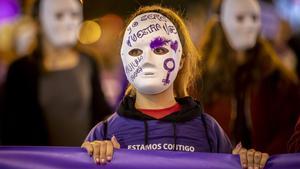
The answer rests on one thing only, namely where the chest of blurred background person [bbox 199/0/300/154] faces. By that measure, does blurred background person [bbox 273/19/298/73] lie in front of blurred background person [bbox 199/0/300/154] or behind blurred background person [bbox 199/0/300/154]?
behind

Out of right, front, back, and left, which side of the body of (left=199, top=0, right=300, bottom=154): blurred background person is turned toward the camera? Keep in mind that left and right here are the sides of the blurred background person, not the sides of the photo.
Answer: front

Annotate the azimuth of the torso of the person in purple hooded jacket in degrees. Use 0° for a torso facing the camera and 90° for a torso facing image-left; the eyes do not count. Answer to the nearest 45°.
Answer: approximately 0°

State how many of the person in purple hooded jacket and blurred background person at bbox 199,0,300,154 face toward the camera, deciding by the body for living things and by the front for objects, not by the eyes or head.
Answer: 2

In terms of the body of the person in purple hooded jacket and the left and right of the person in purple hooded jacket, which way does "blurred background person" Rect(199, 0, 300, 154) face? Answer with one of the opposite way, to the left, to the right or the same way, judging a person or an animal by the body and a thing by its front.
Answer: the same way

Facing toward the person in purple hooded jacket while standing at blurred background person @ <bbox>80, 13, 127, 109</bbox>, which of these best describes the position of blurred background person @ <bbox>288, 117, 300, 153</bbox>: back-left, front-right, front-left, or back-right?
front-left

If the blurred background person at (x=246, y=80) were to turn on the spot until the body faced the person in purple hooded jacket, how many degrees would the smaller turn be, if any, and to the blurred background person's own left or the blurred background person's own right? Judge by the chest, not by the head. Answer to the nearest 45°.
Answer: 0° — they already face them

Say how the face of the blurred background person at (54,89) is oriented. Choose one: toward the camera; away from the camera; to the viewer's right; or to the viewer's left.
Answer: toward the camera

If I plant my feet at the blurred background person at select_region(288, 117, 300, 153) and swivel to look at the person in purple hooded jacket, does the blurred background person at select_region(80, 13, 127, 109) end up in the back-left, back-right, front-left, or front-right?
front-right

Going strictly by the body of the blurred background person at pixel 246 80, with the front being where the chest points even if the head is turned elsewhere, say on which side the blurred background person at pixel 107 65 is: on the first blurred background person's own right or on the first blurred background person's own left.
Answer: on the first blurred background person's own right

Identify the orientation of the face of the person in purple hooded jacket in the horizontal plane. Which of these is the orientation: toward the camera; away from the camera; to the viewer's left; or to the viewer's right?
toward the camera

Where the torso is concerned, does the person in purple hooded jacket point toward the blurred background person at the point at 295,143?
no
